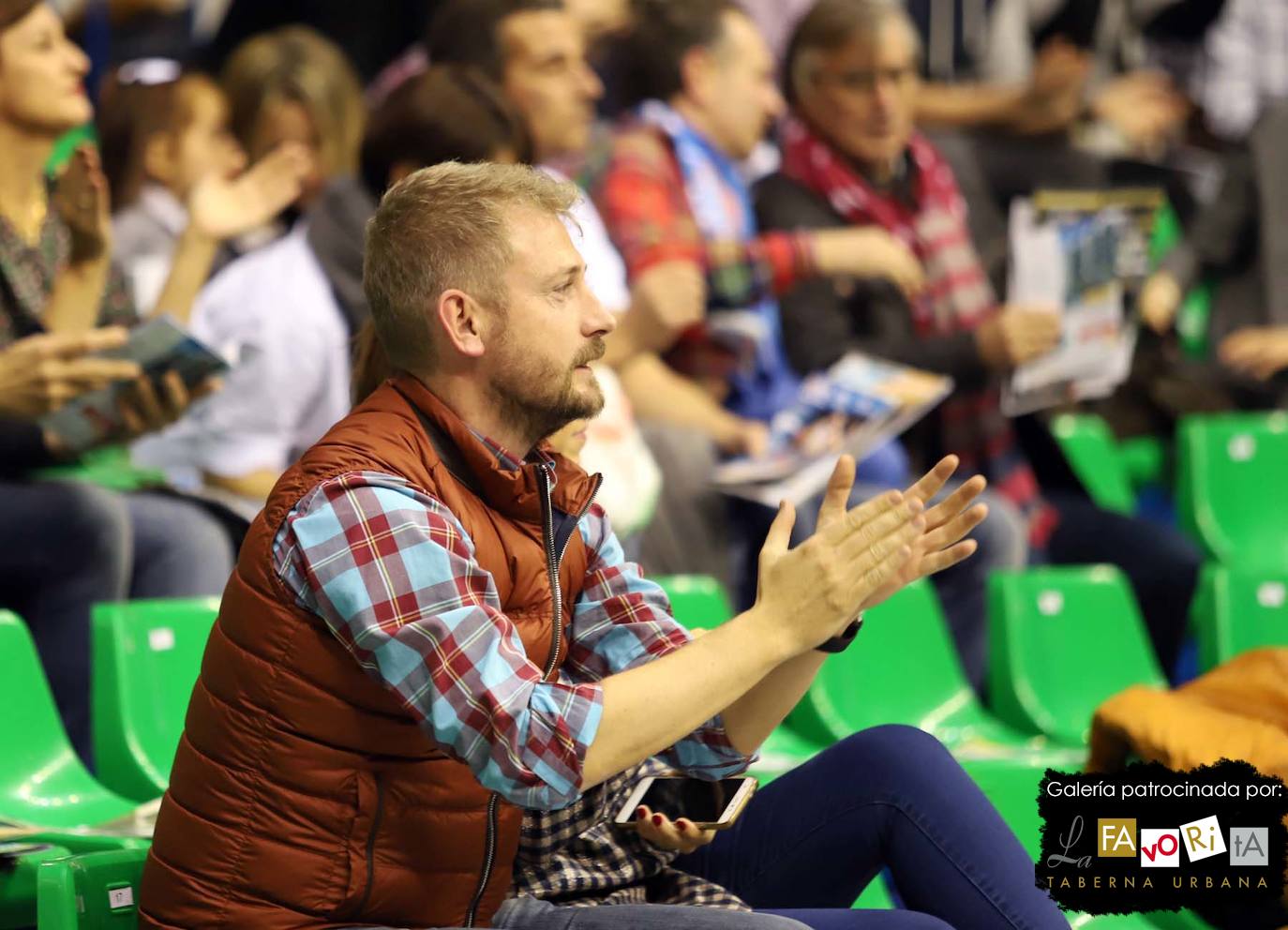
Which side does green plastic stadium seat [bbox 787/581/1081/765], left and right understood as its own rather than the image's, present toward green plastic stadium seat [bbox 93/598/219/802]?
right

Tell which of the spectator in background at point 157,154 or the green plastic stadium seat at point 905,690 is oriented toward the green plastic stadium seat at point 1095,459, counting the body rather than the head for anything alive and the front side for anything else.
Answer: the spectator in background

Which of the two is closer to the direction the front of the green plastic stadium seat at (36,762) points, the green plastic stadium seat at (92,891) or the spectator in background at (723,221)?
the green plastic stadium seat

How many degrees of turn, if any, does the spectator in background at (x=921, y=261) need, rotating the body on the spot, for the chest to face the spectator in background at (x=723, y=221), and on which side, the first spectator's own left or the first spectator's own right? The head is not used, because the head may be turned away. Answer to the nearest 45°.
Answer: approximately 90° to the first spectator's own right

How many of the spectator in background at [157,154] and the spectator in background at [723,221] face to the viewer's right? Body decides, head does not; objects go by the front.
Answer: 2

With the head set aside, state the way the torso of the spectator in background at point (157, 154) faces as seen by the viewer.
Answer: to the viewer's right

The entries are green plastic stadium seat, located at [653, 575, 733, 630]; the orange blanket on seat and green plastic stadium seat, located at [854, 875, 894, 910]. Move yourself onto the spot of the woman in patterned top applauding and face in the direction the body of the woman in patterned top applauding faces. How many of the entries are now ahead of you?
3

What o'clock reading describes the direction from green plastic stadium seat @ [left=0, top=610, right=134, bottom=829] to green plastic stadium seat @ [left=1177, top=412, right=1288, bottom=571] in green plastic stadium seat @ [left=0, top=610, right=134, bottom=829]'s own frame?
green plastic stadium seat @ [left=1177, top=412, right=1288, bottom=571] is roughly at 10 o'clock from green plastic stadium seat @ [left=0, top=610, right=134, bottom=829].

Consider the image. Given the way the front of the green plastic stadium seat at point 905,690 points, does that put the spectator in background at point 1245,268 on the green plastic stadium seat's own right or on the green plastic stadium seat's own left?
on the green plastic stadium seat's own left

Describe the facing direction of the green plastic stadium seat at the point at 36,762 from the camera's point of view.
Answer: facing the viewer and to the right of the viewer

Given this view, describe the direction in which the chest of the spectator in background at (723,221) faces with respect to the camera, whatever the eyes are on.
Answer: to the viewer's right

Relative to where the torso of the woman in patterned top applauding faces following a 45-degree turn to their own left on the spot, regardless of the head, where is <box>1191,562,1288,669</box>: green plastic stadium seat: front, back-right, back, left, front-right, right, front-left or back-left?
front

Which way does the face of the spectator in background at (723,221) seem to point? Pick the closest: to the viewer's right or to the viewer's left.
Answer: to the viewer's right
